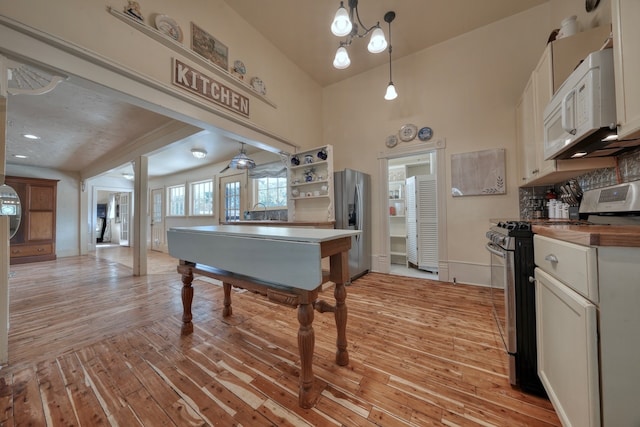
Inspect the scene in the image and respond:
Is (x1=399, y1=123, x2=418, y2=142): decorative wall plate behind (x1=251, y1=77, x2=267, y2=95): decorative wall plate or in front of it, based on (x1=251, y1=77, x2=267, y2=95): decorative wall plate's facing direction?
in front

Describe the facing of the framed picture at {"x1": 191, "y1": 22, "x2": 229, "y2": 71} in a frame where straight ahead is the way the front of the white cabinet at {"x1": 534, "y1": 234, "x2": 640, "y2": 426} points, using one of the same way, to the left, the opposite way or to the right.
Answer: the opposite way

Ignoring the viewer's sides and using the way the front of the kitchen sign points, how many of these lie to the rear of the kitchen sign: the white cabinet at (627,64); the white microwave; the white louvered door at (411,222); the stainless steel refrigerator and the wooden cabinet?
1

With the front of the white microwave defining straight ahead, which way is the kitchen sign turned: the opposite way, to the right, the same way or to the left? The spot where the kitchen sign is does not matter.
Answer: the opposite way

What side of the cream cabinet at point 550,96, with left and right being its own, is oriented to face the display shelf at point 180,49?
front

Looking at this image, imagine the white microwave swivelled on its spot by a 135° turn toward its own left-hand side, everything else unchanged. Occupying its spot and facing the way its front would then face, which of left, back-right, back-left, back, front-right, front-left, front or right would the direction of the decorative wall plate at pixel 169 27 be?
back-right

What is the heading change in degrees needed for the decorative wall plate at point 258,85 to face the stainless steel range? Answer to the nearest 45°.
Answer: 0° — it already faces it

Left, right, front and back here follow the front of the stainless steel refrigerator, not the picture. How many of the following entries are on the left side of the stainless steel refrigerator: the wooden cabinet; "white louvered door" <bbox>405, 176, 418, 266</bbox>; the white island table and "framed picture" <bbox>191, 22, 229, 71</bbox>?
1

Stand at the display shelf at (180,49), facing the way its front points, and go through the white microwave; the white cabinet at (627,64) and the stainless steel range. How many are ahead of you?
3

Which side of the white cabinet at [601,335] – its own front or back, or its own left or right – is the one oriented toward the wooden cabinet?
front

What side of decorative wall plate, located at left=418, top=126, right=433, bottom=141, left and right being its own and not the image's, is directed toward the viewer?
front

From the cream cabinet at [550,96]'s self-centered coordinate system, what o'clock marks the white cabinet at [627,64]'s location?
the white cabinet at [627,64] is roughly at 10 o'clock from the cream cabinet at [550,96].

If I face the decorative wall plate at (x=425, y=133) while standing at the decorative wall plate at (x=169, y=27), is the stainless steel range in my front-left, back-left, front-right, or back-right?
front-right

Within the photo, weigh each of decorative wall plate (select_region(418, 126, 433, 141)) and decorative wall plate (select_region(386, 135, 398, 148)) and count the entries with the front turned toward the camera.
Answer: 2

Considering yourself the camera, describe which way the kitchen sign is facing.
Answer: facing the viewer and to the right of the viewer
